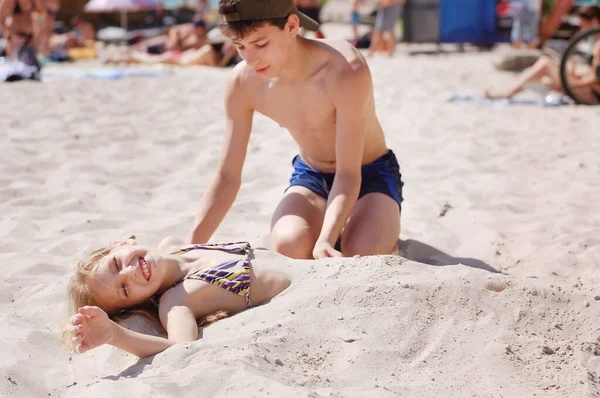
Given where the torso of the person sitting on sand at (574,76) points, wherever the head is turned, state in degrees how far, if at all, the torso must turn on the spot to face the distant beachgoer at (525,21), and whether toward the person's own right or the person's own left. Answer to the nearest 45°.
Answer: approximately 90° to the person's own right

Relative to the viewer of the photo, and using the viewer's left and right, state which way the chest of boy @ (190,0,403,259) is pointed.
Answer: facing the viewer and to the left of the viewer

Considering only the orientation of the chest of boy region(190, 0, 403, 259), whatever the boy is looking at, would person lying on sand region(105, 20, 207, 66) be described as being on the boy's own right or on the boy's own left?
on the boy's own right

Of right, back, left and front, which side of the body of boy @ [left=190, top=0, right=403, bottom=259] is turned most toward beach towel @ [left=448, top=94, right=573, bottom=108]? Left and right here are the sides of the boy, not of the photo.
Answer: back

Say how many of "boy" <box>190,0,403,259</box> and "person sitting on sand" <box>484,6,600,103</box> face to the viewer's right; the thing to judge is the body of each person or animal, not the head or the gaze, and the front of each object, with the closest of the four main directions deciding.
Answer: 0

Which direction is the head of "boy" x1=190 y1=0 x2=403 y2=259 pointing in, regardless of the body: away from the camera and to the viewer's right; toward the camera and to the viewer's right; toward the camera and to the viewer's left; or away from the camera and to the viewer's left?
toward the camera and to the viewer's left

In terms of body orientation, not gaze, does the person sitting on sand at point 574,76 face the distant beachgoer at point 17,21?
yes

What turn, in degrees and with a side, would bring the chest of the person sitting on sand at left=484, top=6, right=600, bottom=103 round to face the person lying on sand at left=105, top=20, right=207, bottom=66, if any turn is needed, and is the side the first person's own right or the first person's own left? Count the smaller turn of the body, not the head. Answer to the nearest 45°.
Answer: approximately 45° to the first person's own right

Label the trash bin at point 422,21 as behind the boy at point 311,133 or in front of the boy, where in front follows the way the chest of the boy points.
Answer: behind

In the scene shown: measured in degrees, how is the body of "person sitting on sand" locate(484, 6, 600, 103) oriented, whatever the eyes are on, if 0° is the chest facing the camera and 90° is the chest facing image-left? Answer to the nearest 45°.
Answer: approximately 90°

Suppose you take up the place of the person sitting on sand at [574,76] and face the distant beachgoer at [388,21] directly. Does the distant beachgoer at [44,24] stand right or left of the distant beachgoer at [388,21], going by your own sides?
left

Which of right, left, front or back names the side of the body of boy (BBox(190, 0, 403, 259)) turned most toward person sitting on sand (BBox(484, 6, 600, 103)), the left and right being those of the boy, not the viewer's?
back
